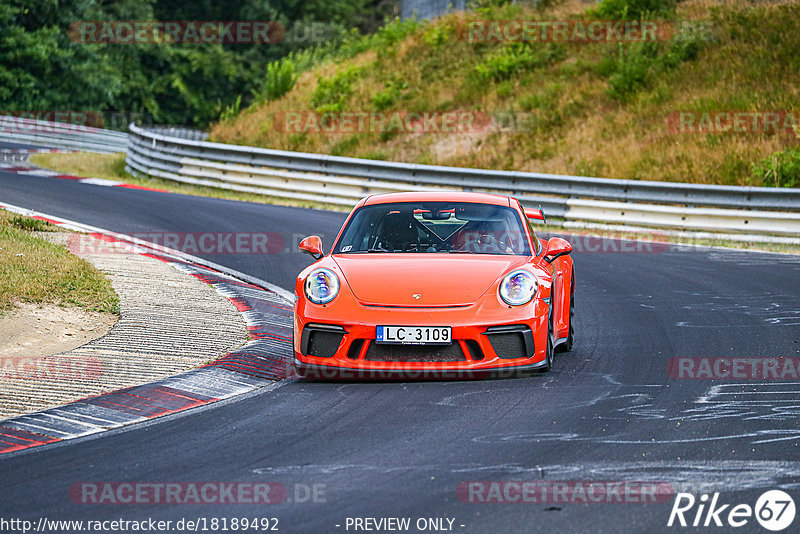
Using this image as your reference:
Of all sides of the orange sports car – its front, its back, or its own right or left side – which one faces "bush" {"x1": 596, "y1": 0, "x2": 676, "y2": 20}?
back

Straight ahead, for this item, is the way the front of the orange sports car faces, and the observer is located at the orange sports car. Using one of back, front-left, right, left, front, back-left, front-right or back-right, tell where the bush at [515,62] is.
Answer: back

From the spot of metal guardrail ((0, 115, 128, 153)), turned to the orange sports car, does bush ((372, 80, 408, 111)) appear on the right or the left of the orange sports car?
left

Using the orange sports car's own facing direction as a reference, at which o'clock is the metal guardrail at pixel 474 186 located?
The metal guardrail is roughly at 6 o'clock from the orange sports car.

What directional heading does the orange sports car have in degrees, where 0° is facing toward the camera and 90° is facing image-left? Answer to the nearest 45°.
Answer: approximately 0°

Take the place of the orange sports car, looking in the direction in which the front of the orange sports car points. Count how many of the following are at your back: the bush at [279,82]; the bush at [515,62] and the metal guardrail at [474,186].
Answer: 3

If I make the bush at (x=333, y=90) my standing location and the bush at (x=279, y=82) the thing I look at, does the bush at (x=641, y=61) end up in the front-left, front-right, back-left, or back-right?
back-right

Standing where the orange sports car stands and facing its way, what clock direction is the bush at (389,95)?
The bush is roughly at 6 o'clock from the orange sports car.
